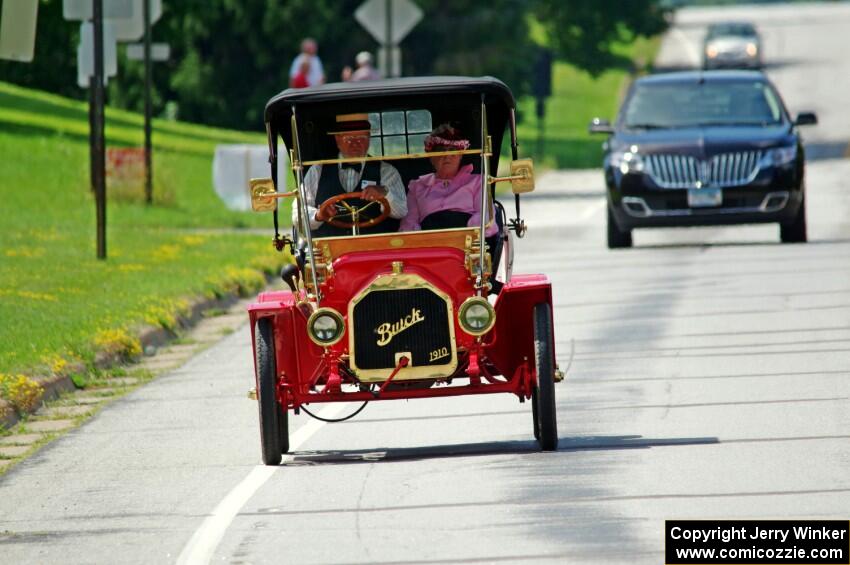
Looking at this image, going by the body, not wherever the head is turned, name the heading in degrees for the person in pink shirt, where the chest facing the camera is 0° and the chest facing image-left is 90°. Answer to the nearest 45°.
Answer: approximately 0°

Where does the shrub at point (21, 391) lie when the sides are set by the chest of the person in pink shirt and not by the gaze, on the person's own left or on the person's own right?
on the person's own right

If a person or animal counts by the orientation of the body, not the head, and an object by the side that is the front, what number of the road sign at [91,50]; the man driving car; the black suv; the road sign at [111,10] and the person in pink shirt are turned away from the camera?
2

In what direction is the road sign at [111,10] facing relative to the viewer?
away from the camera

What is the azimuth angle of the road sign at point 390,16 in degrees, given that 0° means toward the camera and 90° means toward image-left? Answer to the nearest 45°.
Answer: approximately 180°

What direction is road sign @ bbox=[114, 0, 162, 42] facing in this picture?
away from the camera

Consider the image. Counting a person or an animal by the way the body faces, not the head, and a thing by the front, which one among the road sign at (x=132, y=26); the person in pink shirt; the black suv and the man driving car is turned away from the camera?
the road sign
